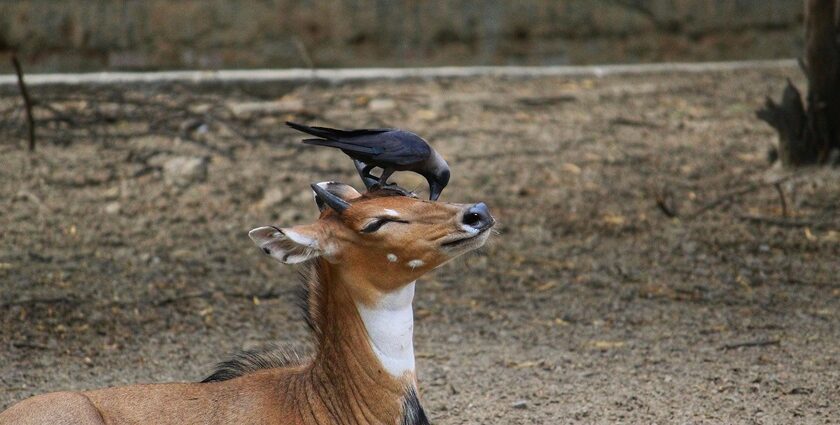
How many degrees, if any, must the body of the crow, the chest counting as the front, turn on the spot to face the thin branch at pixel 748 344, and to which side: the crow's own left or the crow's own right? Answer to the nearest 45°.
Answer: approximately 45° to the crow's own left

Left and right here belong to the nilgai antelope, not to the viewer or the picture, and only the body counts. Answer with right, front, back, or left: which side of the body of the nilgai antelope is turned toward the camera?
right

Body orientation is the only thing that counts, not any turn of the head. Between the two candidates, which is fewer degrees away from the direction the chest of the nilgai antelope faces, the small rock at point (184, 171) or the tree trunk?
the tree trunk

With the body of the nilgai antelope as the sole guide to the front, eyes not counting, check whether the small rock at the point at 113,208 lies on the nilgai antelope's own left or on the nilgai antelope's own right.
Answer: on the nilgai antelope's own left

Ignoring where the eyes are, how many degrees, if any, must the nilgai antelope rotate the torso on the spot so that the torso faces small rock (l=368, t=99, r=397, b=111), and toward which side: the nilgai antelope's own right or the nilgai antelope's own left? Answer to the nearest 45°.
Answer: approximately 90° to the nilgai antelope's own left

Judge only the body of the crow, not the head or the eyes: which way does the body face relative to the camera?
to the viewer's right

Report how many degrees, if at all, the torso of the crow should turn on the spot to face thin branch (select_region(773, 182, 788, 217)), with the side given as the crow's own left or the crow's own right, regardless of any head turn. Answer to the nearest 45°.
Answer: approximately 45° to the crow's own left

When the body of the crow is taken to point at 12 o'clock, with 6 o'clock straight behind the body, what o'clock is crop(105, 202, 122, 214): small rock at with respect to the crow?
The small rock is roughly at 8 o'clock from the crow.
